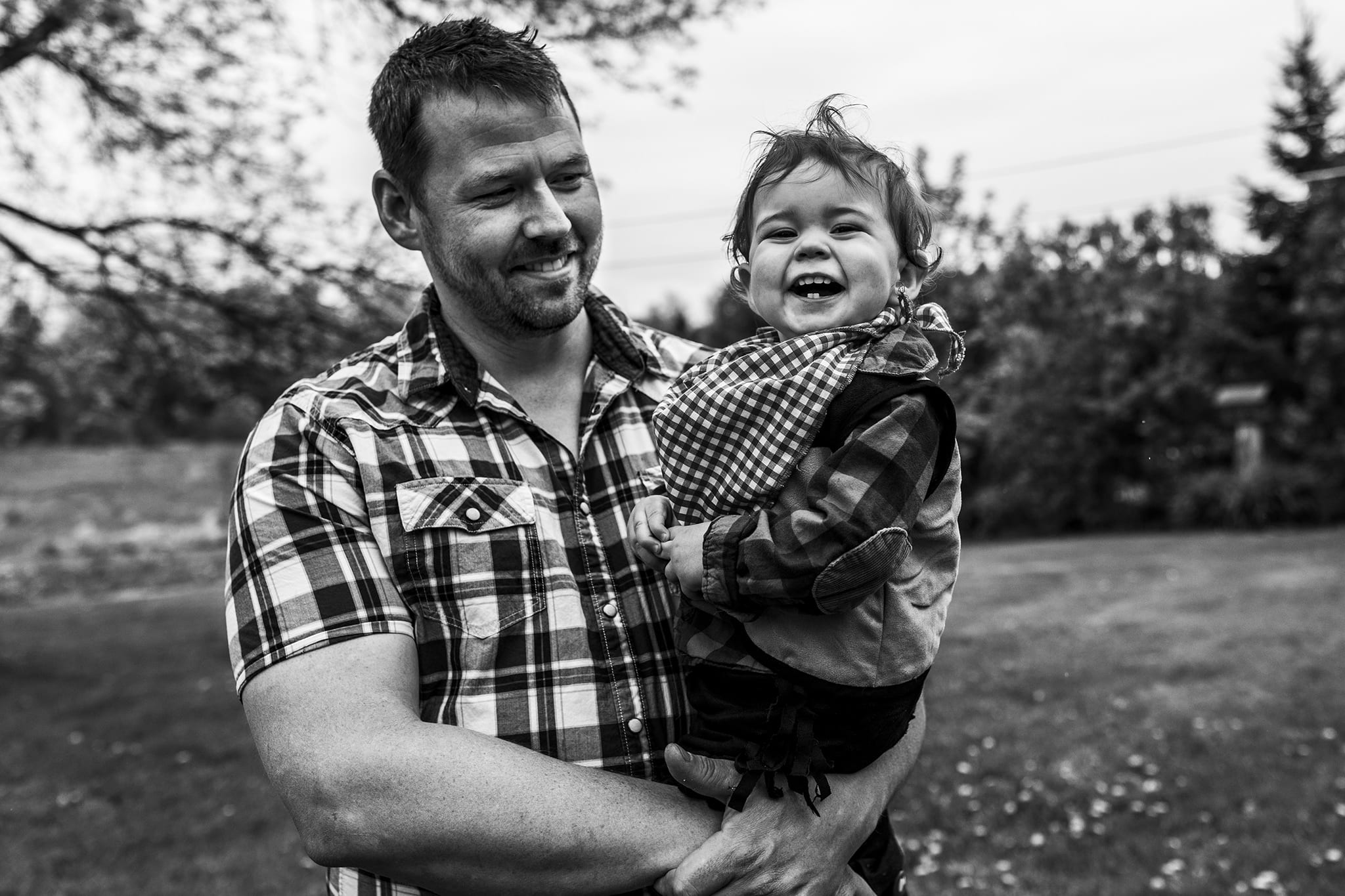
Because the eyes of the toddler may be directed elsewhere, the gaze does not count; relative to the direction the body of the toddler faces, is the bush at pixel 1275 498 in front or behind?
behind

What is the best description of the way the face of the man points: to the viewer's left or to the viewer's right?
to the viewer's right

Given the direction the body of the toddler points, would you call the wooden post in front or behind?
behind

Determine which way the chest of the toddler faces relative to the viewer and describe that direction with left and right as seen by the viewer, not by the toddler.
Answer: facing the viewer and to the left of the viewer

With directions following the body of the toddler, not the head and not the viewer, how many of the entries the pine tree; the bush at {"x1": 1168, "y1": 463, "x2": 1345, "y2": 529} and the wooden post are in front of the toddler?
0
